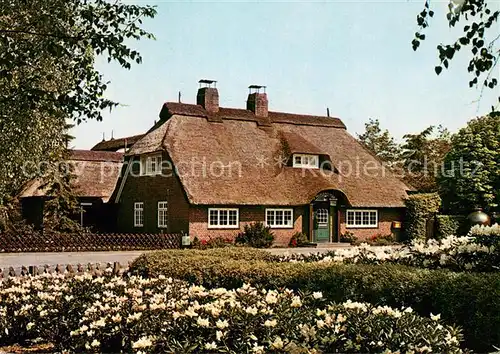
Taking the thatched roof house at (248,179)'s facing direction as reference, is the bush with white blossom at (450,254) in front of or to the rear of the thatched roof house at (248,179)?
in front

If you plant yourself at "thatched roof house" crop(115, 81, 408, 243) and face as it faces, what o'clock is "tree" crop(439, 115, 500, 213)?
The tree is roughly at 10 o'clock from the thatched roof house.

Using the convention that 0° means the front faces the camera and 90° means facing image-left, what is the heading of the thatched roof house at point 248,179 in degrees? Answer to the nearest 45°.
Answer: approximately 315°

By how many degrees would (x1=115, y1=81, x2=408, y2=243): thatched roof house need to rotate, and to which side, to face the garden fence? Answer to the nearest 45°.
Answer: approximately 90° to its right
